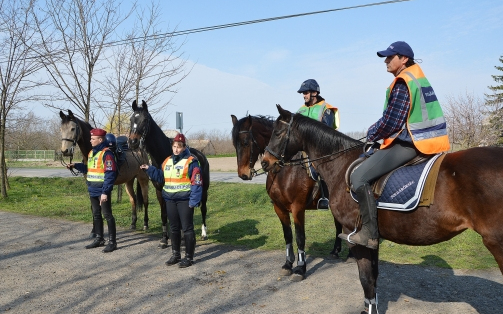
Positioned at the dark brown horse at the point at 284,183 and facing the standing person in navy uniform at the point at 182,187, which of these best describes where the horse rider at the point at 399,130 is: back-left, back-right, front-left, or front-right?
back-left

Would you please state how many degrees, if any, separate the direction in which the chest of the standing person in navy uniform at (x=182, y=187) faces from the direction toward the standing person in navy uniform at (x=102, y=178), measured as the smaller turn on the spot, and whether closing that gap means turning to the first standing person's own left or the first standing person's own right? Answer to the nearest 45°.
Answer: approximately 90° to the first standing person's own right

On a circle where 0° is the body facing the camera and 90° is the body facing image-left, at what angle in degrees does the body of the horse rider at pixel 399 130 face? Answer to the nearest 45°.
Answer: approximately 90°

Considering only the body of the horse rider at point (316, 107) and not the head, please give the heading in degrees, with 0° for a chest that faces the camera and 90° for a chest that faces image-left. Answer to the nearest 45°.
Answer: approximately 45°

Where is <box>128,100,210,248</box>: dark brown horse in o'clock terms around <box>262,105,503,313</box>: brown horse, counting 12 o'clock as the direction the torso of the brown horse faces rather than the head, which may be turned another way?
The dark brown horse is roughly at 1 o'clock from the brown horse.

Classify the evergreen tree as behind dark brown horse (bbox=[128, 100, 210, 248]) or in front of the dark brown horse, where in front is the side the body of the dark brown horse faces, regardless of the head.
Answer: behind

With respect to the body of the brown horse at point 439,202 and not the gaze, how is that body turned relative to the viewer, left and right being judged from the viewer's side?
facing to the left of the viewer

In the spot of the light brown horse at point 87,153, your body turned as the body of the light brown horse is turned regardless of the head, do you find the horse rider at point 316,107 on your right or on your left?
on your left

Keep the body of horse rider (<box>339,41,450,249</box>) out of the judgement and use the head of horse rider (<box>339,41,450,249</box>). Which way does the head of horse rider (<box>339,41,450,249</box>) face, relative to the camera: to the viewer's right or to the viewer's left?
to the viewer's left
